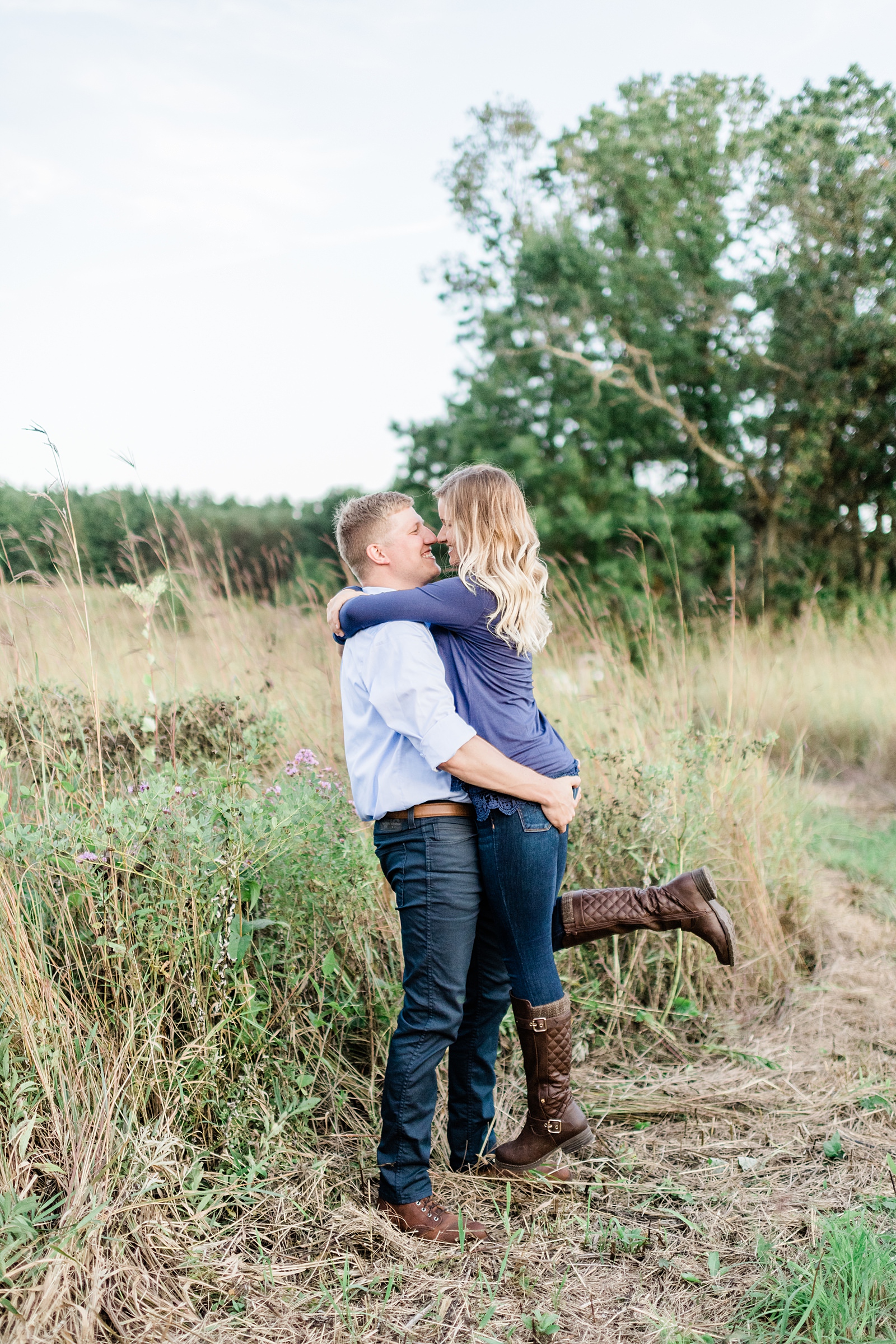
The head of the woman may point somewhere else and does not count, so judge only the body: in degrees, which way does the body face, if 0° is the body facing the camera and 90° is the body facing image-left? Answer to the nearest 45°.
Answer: approximately 90°

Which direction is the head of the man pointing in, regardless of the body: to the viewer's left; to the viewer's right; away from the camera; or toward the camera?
to the viewer's right

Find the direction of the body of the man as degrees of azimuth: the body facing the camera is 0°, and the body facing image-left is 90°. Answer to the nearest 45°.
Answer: approximately 270°
